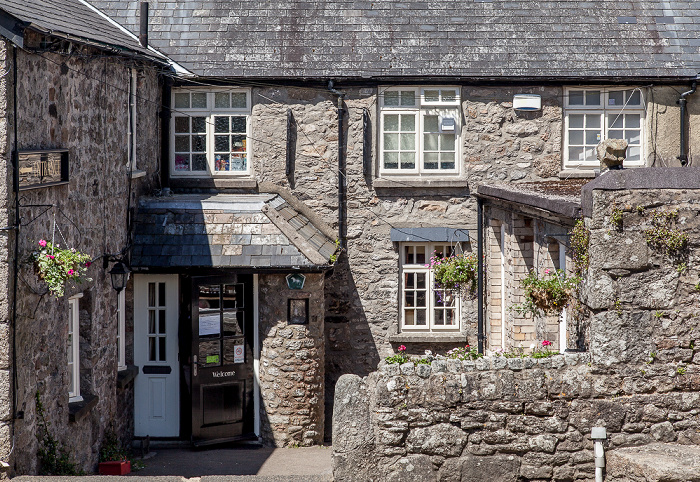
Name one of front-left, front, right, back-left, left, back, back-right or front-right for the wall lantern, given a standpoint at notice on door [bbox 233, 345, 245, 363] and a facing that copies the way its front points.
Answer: front-right

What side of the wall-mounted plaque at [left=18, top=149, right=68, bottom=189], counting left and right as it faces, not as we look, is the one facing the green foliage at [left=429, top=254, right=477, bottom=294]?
left

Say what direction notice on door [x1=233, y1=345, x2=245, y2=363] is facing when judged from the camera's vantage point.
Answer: facing the viewer

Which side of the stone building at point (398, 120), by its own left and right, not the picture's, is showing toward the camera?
front

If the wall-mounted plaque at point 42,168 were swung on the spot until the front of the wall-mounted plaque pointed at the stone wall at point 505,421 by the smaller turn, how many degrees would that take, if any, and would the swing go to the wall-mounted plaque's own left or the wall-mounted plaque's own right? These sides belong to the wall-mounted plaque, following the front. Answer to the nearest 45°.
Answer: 0° — it already faces it

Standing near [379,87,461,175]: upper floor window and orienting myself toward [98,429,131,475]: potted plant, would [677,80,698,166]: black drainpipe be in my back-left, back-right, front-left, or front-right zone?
back-left

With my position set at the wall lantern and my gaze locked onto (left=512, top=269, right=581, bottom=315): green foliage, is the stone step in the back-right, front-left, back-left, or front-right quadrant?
front-right

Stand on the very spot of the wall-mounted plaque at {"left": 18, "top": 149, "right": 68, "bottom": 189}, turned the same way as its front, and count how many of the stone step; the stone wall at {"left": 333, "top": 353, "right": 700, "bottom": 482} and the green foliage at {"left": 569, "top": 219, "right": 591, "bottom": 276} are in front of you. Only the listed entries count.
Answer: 3

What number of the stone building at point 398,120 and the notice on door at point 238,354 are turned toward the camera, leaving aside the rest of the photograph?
2

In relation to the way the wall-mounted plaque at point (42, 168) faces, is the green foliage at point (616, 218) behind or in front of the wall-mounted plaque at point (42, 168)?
in front

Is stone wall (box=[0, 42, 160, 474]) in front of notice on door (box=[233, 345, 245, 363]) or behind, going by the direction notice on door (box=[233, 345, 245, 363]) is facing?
in front
